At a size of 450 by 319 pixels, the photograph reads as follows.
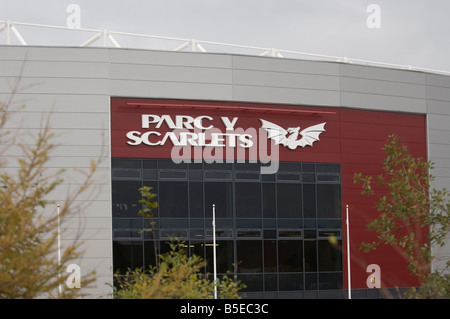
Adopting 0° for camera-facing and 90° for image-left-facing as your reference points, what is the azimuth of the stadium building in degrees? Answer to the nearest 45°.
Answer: approximately 0°
